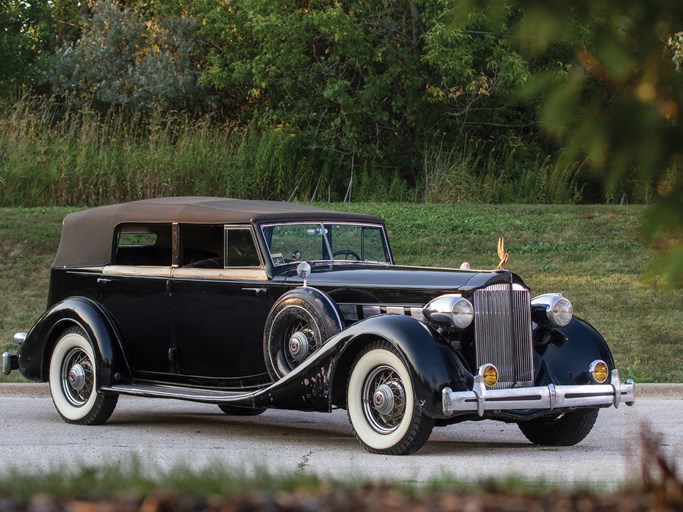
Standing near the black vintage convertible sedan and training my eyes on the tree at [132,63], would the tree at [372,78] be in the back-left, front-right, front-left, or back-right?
front-right

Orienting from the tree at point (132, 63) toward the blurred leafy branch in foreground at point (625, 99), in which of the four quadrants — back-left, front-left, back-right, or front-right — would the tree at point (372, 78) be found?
front-left

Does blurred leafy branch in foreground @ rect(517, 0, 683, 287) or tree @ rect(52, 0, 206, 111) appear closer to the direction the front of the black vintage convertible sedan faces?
the blurred leafy branch in foreground

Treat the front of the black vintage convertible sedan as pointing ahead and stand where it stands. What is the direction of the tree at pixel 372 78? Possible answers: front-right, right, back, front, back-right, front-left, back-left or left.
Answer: back-left

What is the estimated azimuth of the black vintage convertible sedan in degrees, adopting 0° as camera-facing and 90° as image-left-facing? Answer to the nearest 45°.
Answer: approximately 315°

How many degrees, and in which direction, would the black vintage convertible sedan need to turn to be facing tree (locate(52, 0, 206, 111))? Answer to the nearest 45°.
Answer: approximately 135° to its left

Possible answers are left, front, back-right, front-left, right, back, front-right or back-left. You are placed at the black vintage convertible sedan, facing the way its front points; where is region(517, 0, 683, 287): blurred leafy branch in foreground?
front-right
